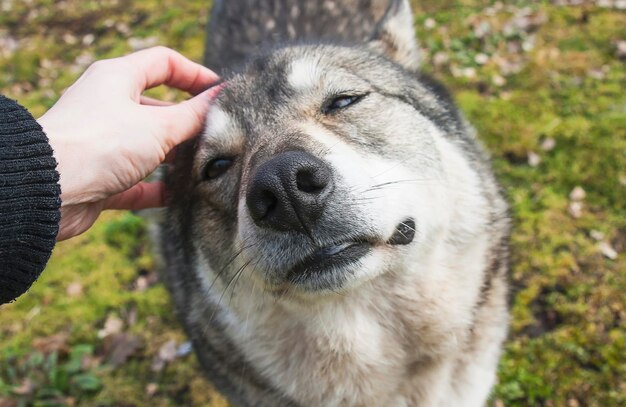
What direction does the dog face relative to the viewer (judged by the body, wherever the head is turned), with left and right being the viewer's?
facing the viewer

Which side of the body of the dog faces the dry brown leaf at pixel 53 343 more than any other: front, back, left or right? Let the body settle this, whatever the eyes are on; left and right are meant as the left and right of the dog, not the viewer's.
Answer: right
